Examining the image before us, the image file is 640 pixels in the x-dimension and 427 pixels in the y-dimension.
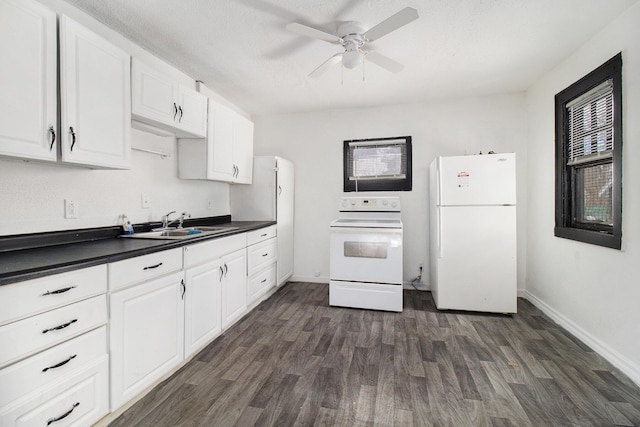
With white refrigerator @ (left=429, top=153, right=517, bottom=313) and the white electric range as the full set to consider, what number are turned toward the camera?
2

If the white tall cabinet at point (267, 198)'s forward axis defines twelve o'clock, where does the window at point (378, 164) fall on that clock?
The window is roughly at 12 o'clock from the white tall cabinet.

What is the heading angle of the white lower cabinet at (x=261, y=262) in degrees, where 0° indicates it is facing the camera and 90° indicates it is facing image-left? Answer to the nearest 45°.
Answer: approximately 315°

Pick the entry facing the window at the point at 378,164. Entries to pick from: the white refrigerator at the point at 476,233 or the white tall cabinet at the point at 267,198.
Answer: the white tall cabinet

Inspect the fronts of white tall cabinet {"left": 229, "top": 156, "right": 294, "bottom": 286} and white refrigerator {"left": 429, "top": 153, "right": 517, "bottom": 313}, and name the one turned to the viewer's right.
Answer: the white tall cabinet

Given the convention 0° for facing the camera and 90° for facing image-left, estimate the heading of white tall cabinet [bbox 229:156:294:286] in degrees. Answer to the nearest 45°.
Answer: approximately 270°

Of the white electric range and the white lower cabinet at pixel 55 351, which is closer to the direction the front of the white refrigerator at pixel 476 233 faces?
the white lower cabinet

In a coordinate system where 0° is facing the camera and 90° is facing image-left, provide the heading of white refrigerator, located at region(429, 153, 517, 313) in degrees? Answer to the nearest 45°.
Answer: approximately 0°

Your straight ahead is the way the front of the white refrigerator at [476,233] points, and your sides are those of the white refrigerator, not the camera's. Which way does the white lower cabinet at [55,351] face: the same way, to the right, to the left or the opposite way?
to the left

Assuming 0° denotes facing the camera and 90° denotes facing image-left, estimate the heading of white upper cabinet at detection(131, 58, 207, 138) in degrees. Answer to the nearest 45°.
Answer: approximately 315°
